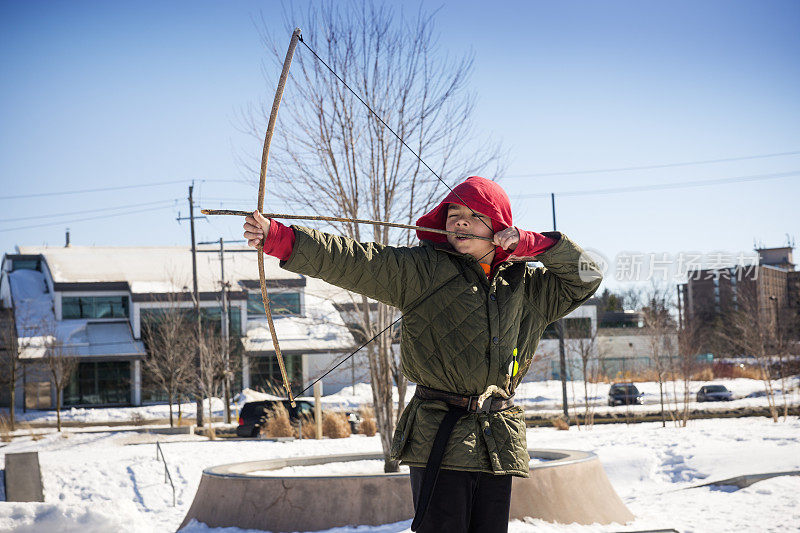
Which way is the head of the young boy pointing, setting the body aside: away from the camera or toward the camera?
toward the camera

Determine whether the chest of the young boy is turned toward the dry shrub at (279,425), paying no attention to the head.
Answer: no

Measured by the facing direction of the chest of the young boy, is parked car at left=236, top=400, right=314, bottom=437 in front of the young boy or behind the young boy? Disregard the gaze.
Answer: behind

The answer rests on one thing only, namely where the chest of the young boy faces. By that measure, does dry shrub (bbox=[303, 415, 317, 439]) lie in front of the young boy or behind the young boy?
behind

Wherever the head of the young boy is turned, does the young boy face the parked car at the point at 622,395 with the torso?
no

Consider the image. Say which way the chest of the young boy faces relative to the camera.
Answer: toward the camera

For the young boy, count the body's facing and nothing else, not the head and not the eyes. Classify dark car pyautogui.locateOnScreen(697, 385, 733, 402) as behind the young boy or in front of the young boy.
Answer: behind

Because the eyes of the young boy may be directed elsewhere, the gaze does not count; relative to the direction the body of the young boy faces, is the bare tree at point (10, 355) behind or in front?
behind

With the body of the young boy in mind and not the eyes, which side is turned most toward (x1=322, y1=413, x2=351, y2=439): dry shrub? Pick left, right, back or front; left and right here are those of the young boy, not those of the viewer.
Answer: back

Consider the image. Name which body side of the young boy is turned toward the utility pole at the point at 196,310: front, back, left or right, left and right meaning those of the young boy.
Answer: back

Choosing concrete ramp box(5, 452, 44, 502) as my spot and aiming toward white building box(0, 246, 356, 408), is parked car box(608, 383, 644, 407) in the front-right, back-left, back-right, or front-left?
front-right

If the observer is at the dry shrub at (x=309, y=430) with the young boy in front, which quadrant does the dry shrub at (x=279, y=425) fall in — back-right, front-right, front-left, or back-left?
back-right

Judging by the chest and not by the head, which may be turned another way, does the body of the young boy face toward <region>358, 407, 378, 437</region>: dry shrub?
no
